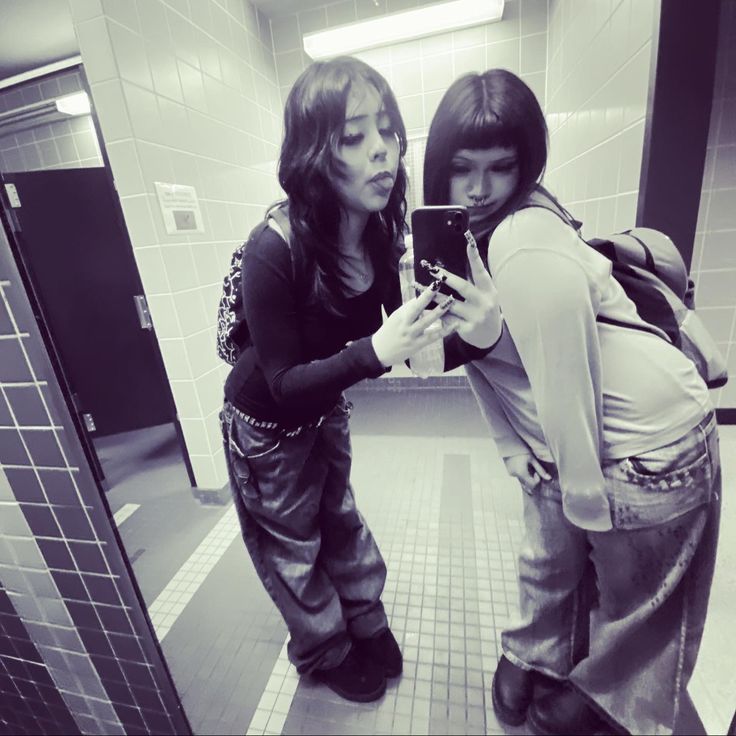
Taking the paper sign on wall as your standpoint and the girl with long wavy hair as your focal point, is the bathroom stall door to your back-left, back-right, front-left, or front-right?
back-right

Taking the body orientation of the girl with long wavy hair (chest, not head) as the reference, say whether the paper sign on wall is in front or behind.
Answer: behind

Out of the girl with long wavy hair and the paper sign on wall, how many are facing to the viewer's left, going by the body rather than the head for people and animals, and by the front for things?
0

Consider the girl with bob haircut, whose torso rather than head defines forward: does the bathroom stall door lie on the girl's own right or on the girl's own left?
on the girl's own right

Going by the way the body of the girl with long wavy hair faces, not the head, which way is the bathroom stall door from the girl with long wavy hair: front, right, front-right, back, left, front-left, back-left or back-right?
back

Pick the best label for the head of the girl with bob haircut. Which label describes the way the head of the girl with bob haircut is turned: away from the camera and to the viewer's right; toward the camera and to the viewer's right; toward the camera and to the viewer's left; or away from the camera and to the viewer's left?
toward the camera and to the viewer's left

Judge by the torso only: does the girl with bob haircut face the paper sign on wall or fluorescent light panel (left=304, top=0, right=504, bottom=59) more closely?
the paper sign on wall

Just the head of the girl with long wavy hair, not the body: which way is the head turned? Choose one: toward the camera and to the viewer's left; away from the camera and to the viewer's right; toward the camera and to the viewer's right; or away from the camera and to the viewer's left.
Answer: toward the camera and to the viewer's right

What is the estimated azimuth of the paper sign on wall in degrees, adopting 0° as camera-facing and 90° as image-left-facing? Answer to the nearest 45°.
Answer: approximately 315°

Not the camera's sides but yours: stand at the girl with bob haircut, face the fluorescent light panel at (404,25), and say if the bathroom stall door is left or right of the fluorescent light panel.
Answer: left

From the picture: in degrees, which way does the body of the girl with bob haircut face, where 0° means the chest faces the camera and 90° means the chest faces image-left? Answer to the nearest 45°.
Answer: approximately 45°
